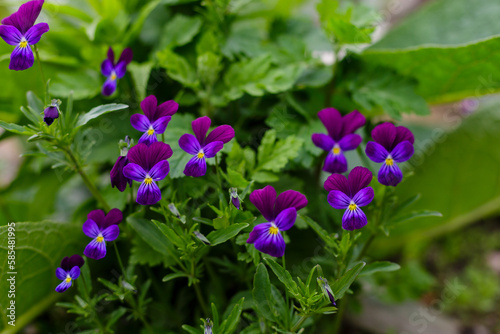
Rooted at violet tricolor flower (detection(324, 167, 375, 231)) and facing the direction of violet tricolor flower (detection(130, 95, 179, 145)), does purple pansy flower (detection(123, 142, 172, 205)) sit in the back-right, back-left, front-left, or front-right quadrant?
front-left

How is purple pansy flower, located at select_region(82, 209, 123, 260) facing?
toward the camera

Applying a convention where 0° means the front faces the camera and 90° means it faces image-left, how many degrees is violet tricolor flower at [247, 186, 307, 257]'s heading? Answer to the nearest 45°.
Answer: approximately 0°

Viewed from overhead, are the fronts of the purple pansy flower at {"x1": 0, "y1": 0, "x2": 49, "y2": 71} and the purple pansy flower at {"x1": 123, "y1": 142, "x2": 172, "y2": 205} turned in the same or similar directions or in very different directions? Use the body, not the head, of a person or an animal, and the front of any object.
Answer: same or similar directions

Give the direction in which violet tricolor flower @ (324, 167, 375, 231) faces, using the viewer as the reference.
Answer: facing the viewer

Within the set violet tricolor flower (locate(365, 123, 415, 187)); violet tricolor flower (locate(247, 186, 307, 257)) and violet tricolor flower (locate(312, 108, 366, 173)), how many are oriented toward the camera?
3

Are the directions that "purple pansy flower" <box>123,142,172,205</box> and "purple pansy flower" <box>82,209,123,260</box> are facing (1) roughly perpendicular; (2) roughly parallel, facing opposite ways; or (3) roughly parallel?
roughly parallel

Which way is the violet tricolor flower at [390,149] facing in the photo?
toward the camera

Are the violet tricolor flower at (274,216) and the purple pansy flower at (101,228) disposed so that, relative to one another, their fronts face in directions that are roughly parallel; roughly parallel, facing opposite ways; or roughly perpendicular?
roughly parallel

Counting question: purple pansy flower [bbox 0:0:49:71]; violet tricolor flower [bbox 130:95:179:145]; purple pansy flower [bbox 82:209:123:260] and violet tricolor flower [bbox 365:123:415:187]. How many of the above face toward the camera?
4
